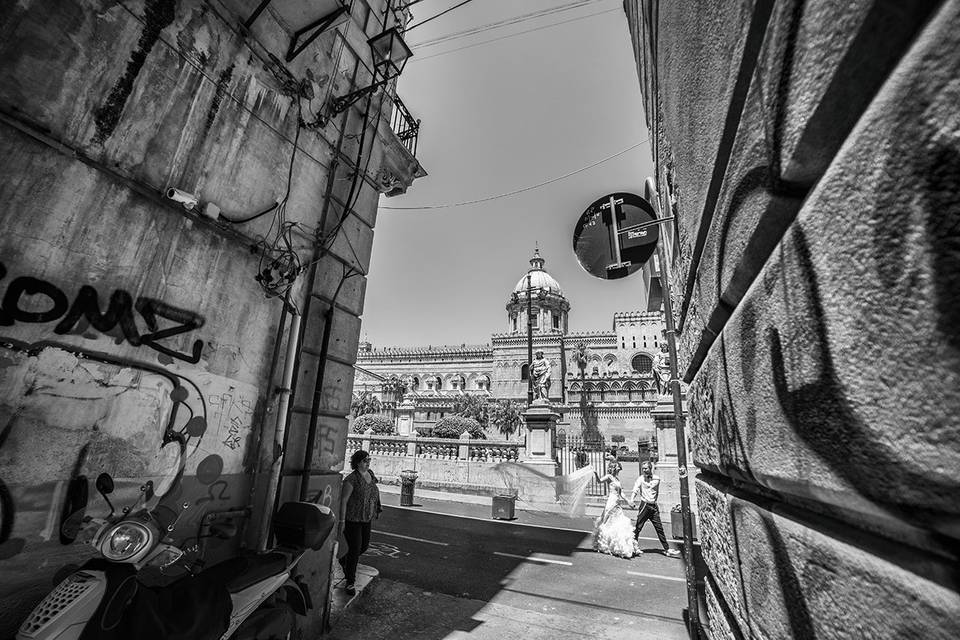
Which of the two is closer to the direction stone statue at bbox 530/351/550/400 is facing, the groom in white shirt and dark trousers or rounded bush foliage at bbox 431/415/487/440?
the groom in white shirt and dark trousers

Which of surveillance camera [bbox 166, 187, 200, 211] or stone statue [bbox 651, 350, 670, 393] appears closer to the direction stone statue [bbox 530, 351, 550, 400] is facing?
the surveillance camera

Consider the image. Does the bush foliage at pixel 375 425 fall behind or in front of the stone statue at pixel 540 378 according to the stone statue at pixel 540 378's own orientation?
behind

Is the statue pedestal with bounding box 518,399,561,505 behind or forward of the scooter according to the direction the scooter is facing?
behind

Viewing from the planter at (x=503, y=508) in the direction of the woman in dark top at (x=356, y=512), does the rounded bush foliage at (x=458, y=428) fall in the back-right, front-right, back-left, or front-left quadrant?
back-right

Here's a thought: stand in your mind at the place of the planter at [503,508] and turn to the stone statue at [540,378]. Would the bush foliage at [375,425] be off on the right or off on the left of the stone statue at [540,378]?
left

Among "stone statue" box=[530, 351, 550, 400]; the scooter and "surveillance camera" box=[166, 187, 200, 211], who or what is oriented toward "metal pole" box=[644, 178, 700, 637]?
the stone statue

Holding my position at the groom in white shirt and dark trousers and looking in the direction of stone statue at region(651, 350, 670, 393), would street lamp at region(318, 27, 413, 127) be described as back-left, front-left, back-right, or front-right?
back-left

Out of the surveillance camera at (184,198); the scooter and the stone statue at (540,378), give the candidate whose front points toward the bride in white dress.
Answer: the stone statue
